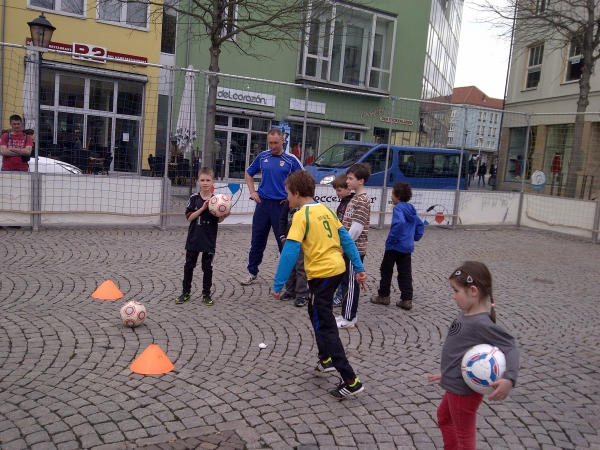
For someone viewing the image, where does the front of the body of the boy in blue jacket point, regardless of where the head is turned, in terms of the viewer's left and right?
facing away from the viewer and to the left of the viewer

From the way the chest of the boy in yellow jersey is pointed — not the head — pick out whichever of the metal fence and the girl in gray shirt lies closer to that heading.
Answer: the metal fence

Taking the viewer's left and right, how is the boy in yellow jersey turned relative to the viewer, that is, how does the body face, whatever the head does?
facing away from the viewer and to the left of the viewer

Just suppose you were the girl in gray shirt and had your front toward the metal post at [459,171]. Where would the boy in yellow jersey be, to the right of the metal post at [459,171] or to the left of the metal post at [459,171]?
left

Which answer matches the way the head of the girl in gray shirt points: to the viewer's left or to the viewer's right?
to the viewer's left

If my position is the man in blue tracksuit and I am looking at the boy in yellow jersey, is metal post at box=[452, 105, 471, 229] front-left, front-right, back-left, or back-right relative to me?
back-left

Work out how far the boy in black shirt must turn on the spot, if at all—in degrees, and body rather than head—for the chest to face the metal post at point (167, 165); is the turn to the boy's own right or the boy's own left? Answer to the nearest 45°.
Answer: approximately 180°

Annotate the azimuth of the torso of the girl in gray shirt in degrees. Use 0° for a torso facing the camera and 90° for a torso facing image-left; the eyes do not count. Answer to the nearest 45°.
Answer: approximately 90°

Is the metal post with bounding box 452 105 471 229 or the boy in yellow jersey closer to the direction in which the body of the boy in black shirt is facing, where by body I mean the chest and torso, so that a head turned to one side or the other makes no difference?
the boy in yellow jersey

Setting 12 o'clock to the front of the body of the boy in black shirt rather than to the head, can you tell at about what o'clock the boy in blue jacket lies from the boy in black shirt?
The boy in blue jacket is roughly at 9 o'clock from the boy in black shirt.

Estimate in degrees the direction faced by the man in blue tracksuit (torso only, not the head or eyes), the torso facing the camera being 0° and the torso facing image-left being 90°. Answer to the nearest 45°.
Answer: approximately 0°

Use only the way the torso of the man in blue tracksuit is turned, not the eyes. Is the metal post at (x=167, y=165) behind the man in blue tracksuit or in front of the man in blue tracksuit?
behind
